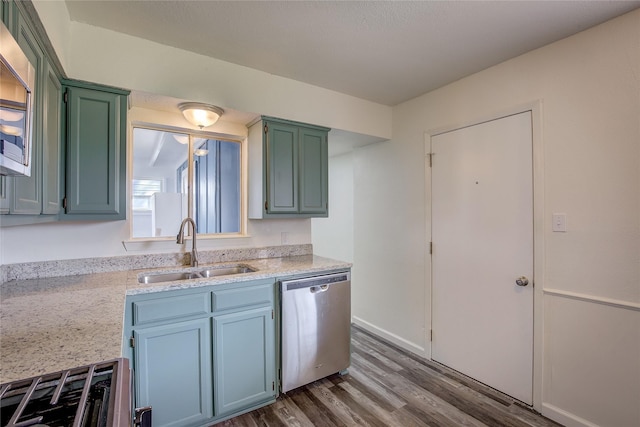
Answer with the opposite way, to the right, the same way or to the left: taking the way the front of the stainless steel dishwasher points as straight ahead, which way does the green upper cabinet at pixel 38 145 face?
to the left

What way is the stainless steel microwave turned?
to the viewer's right

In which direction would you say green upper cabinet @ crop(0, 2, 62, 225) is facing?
to the viewer's right

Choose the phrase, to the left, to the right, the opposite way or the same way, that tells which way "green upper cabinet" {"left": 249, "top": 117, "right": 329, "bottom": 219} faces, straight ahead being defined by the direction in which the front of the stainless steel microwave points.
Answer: to the right

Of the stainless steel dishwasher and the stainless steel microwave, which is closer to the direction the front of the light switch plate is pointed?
the stainless steel microwave

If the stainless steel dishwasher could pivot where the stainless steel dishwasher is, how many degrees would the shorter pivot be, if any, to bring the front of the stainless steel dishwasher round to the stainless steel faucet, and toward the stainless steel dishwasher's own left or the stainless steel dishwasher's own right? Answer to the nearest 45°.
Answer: approximately 135° to the stainless steel dishwasher's own right

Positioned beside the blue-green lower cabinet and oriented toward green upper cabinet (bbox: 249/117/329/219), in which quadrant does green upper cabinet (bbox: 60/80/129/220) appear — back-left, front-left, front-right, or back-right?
back-left

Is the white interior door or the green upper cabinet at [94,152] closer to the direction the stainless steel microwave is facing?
the white interior door

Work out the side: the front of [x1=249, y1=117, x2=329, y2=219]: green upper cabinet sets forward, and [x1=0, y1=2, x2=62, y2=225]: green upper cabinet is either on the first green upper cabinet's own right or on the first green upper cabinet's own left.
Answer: on the first green upper cabinet's own right
